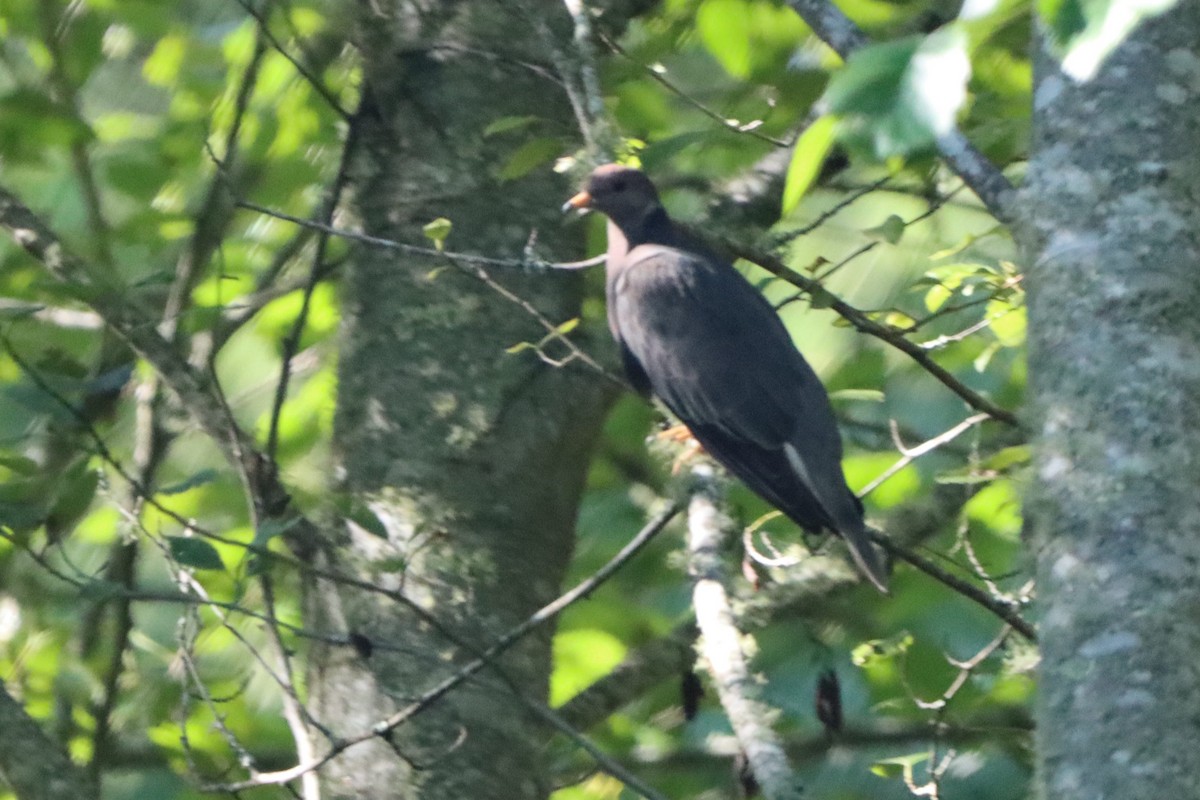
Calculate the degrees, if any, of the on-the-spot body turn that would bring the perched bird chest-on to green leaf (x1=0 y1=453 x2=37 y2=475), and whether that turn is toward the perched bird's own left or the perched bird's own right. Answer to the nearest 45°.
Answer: approximately 45° to the perched bird's own left

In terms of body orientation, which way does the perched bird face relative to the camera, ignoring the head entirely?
to the viewer's left

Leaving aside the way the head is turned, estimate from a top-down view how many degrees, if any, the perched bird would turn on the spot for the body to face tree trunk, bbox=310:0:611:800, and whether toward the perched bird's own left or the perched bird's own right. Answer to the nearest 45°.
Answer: approximately 45° to the perched bird's own left

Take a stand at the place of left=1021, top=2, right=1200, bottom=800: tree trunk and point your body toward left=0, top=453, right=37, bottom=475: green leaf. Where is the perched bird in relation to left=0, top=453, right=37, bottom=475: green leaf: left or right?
right

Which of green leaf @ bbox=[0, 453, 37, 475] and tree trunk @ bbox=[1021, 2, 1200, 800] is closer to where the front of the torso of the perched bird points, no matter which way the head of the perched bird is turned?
the green leaf
